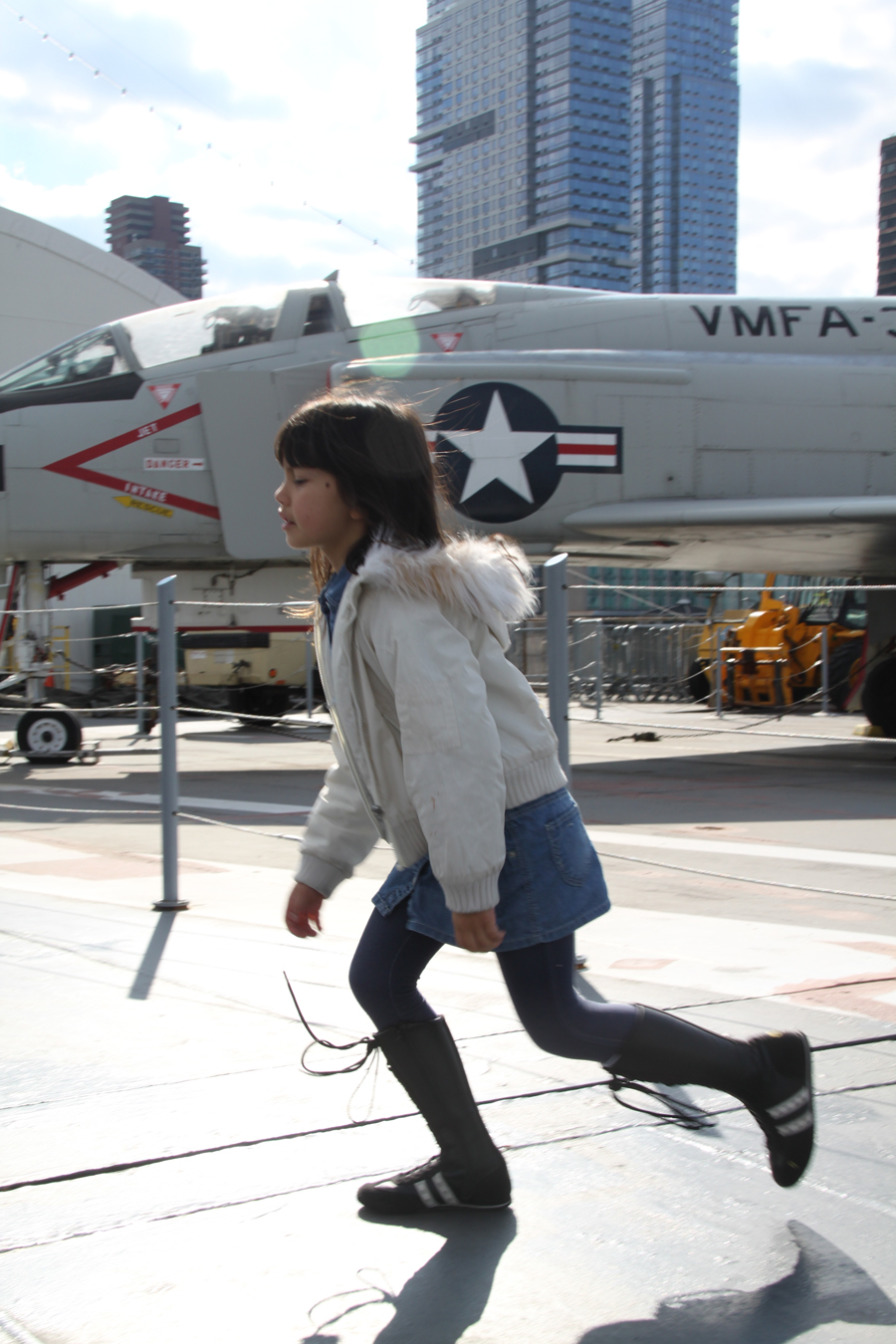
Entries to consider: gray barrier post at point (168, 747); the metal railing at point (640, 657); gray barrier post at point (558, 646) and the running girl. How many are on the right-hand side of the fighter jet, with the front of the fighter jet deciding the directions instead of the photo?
1

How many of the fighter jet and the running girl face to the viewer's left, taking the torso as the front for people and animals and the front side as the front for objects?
2

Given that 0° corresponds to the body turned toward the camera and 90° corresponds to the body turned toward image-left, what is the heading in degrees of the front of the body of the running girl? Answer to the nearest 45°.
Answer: approximately 90°

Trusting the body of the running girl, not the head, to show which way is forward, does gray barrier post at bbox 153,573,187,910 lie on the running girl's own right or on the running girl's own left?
on the running girl's own right

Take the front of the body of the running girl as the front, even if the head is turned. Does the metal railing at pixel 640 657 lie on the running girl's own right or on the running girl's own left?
on the running girl's own right

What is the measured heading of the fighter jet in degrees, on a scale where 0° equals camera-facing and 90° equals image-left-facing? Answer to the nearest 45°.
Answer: approximately 90°

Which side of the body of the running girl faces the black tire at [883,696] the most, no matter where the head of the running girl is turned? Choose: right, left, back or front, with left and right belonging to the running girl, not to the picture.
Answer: right

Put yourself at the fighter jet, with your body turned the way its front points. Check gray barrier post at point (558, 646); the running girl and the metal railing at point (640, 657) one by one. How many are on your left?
2

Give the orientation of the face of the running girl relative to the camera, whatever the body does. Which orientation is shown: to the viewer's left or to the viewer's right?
to the viewer's left

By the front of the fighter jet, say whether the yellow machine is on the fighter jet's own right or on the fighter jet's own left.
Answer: on the fighter jet's own right

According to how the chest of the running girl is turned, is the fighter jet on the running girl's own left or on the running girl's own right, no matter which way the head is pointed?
on the running girl's own right
